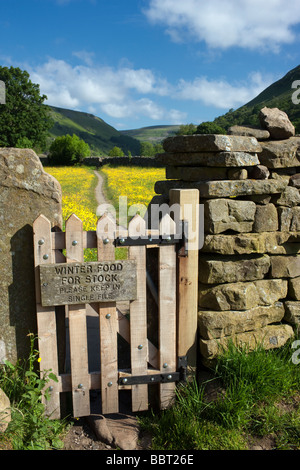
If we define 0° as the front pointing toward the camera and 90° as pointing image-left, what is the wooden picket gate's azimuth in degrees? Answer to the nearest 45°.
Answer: approximately 0°
